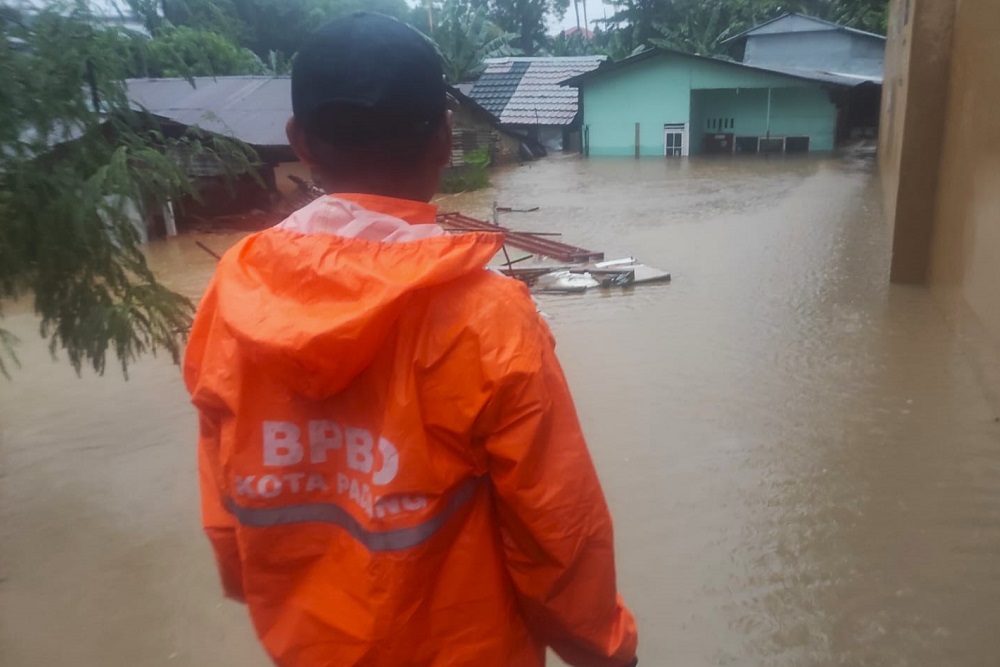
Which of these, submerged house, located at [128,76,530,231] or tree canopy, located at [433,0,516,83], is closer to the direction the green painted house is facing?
the submerged house

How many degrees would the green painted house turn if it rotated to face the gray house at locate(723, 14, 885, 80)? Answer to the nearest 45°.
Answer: approximately 135° to its left

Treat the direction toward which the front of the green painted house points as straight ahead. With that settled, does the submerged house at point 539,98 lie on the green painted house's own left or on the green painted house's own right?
on the green painted house's own right

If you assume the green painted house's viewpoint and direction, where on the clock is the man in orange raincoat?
The man in orange raincoat is roughly at 12 o'clock from the green painted house.

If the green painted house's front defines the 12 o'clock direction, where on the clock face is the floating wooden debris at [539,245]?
The floating wooden debris is roughly at 12 o'clock from the green painted house.

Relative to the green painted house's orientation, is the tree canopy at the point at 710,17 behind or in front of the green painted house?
behind

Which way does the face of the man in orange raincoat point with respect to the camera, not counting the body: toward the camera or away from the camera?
away from the camera

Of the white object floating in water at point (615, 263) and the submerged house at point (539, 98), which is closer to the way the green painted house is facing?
the white object floating in water

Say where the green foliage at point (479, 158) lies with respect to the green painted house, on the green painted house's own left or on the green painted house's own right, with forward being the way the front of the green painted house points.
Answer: on the green painted house's own right

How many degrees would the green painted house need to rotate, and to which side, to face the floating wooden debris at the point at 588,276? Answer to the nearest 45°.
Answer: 0° — it already faces it

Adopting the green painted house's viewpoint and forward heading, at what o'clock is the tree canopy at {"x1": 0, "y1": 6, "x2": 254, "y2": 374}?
The tree canopy is roughly at 12 o'clock from the green painted house.

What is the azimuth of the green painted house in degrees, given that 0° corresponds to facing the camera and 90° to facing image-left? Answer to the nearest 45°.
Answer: approximately 0°
